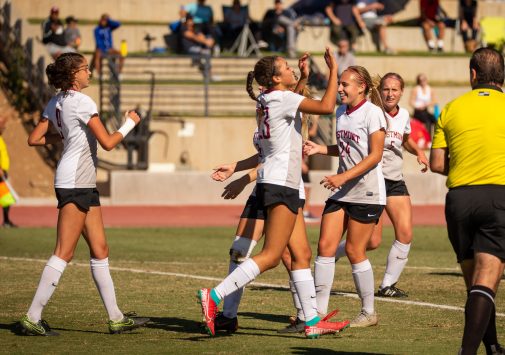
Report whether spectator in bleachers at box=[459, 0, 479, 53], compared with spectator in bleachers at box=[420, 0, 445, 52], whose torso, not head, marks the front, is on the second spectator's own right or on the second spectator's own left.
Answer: on the second spectator's own left

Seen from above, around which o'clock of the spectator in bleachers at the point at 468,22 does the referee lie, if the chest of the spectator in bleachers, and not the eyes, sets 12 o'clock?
The referee is roughly at 12 o'clock from the spectator in bleachers.

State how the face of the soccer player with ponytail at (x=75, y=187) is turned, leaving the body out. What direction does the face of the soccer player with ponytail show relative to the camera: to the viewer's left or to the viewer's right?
to the viewer's right

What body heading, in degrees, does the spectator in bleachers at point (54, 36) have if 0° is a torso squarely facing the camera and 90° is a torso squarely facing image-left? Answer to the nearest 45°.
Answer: approximately 315°

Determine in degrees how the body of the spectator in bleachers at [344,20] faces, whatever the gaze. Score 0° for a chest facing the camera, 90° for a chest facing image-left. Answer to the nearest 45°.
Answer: approximately 0°

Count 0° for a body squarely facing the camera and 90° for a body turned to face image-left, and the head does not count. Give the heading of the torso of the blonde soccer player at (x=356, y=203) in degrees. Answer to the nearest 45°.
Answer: approximately 45°

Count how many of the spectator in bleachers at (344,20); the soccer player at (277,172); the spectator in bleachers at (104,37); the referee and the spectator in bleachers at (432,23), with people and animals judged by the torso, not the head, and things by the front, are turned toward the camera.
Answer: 3
